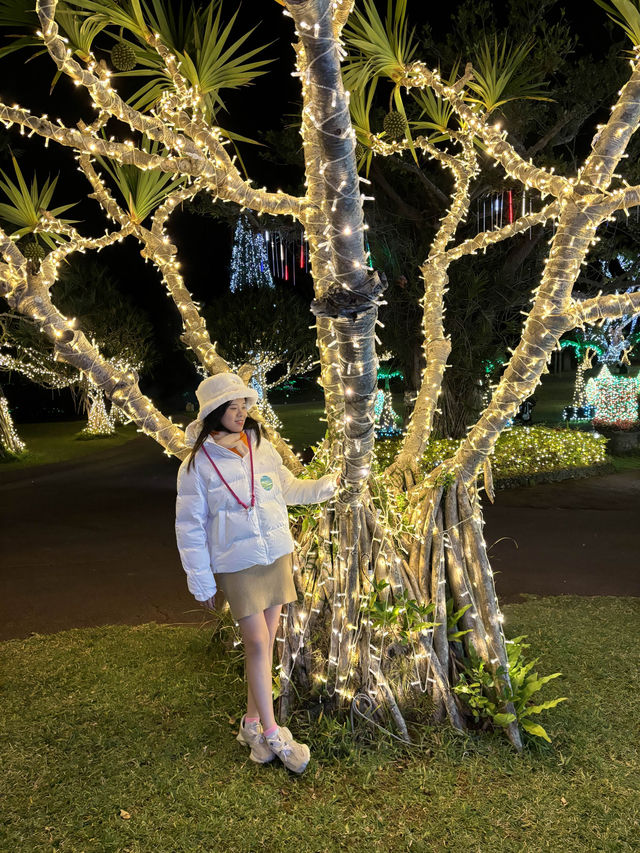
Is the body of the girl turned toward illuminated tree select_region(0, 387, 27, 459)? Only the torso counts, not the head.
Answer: no

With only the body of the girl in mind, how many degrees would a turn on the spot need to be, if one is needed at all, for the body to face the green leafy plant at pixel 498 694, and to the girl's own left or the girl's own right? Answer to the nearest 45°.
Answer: approximately 45° to the girl's own left

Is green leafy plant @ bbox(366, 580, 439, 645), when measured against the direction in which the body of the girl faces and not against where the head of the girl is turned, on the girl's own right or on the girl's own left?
on the girl's own left

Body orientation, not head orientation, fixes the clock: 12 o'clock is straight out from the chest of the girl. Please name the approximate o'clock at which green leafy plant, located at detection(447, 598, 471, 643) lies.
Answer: The green leafy plant is roughly at 10 o'clock from the girl.

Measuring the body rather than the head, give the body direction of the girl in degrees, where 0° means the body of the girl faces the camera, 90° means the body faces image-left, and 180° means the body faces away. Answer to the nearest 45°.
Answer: approximately 315°

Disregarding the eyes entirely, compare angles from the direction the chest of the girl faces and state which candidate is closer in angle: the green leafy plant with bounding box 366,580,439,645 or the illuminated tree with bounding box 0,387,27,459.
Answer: the green leafy plant
